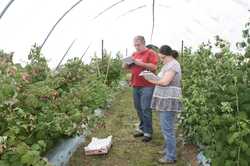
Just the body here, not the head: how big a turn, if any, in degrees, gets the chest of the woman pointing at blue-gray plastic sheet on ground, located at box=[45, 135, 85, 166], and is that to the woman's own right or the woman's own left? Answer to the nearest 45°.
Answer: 0° — they already face it

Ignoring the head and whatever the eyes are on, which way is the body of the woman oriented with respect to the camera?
to the viewer's left

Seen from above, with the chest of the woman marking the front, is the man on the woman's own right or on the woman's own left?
on the woman's own right

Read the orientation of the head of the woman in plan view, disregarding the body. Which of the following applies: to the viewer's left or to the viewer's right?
to the viewer's left
